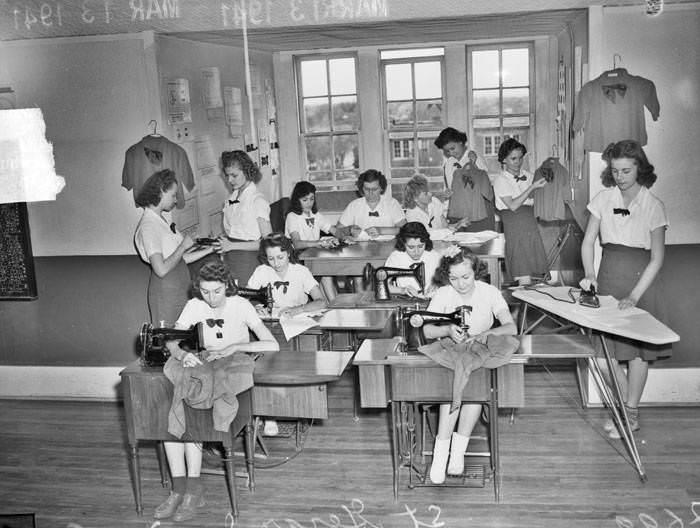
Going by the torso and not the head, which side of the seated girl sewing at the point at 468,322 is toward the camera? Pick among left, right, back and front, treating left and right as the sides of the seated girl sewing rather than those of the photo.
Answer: front

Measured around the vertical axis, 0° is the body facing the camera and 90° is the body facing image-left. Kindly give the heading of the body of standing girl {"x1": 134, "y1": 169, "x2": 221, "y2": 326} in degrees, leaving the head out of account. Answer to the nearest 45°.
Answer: approximately 270°

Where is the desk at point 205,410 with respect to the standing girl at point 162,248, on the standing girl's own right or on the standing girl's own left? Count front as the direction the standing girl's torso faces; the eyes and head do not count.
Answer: on the standing girl's own right

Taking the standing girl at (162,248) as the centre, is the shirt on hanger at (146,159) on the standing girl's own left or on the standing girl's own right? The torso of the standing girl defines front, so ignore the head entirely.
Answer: on the standing girl's own left

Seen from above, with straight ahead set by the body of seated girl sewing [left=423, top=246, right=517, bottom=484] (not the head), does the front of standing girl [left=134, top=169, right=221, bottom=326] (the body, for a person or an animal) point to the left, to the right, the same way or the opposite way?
to the left

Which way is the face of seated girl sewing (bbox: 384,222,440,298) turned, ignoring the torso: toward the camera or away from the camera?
toward the camera

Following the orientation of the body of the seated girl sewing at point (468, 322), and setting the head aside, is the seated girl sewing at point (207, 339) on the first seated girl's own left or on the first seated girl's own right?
on the first seated girl's own right

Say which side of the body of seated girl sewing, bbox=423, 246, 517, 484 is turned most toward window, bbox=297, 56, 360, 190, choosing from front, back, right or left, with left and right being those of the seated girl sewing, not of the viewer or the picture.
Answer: back

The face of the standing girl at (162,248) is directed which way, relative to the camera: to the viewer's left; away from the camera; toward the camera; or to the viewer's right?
to the viewer's right

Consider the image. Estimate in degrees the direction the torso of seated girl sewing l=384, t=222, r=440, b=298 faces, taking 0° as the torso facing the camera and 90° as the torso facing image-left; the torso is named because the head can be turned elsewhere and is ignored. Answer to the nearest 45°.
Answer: approximately 0°

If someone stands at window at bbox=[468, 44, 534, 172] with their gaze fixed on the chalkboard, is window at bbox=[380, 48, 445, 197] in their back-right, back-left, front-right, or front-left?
front-right

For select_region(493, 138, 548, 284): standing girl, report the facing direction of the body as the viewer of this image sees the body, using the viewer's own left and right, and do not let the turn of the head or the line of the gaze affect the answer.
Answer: facing the viewer and to the right of the viewer
